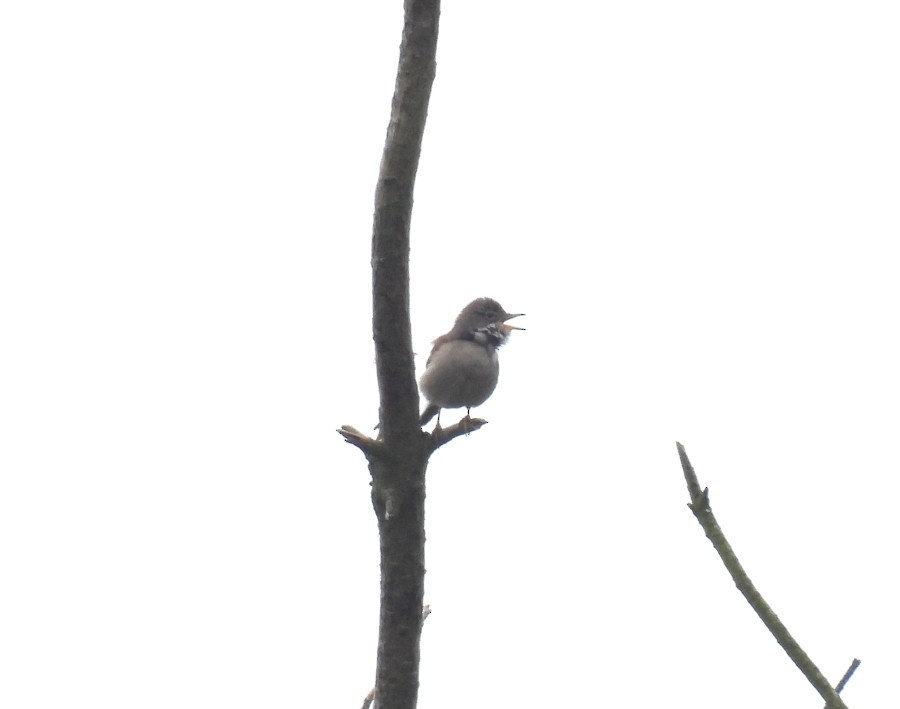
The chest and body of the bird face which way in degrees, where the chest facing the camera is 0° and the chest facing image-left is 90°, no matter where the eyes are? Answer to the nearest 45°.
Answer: approximately 315°
